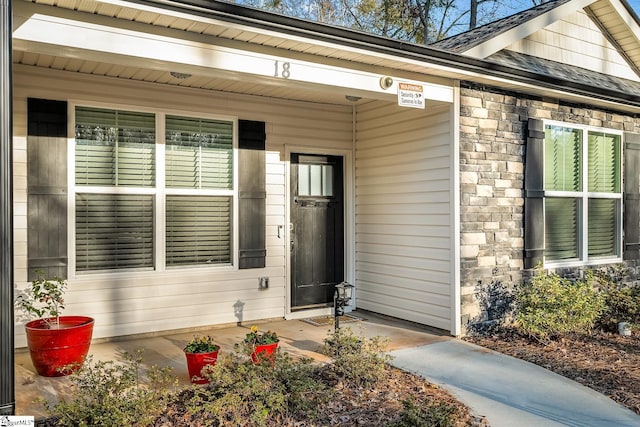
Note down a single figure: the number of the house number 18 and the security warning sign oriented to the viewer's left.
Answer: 0

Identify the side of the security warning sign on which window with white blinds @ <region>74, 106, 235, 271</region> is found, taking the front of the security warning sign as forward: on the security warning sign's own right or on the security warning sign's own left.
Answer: on the security warning sign's own right

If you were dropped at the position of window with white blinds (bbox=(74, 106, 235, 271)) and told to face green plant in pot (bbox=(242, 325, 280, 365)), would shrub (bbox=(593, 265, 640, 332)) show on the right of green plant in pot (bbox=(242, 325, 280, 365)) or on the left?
left

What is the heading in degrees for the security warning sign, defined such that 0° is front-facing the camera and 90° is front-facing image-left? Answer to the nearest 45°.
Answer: approximately 315°

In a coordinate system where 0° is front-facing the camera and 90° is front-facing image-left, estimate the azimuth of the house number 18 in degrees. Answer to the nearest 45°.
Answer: approximately 0°

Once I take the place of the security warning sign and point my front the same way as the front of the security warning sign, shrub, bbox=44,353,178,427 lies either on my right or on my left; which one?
on my right
